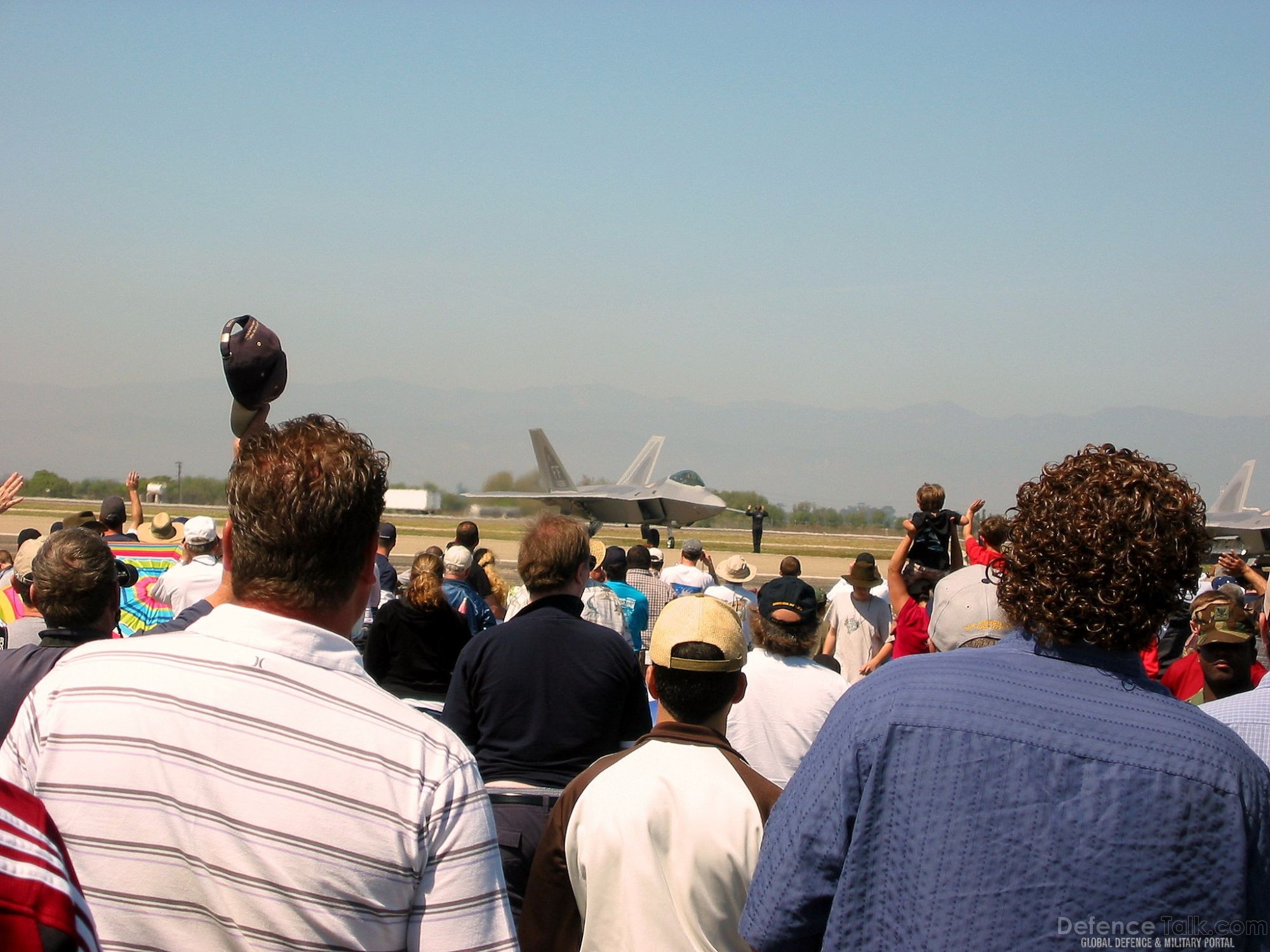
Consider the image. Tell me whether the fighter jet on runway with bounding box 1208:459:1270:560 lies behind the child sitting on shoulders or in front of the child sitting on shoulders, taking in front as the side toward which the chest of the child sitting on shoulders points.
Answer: in front

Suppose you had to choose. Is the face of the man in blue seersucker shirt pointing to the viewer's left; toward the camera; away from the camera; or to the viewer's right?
away from the camera

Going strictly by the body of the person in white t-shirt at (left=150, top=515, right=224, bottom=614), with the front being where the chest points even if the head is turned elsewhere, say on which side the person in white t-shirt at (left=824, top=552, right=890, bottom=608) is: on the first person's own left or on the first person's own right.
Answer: on the first person's own right

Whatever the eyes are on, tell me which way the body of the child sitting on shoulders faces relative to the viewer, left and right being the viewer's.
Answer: facing away from the viewer

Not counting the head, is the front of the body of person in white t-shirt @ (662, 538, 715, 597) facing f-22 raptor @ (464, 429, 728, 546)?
yes

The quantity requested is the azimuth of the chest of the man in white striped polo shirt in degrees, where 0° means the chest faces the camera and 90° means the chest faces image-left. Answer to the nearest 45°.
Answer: approximately 180°

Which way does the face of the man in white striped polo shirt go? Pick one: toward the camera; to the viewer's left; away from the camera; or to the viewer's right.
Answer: away from the camera

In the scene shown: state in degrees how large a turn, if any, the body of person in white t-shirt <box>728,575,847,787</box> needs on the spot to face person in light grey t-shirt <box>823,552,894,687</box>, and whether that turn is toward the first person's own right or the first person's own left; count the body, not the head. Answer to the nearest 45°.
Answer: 0° — they already face them

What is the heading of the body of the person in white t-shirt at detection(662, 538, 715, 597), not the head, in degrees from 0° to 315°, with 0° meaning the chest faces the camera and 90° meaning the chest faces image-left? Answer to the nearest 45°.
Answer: approximately 180°

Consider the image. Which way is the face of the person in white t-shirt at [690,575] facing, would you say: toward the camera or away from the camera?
away from the camera

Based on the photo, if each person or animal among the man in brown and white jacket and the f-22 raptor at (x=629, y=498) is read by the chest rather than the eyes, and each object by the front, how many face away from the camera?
1

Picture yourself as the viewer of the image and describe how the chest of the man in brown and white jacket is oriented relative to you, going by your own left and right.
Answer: facing away from the viewer

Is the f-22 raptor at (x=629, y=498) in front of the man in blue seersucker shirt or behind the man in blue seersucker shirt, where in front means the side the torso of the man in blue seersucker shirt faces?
in front

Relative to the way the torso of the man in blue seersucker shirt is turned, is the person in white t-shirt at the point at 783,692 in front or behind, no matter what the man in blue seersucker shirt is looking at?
in front
